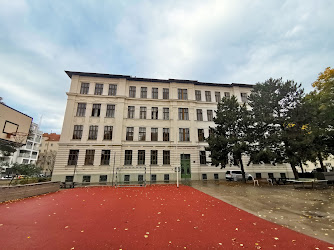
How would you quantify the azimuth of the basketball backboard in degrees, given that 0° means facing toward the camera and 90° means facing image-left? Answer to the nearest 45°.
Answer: approximately 315°

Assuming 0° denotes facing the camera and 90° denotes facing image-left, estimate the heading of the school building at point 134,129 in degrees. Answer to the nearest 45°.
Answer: approximately 0°

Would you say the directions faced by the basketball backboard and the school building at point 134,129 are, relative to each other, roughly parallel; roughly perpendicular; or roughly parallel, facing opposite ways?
roughly perpendicular

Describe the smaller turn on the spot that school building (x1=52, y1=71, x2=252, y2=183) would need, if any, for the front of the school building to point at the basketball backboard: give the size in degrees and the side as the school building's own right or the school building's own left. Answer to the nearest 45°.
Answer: approximately 45° to the school building's own right

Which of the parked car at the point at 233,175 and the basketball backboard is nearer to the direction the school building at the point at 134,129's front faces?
the basketball backboard

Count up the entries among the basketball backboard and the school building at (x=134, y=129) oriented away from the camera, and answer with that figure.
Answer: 0

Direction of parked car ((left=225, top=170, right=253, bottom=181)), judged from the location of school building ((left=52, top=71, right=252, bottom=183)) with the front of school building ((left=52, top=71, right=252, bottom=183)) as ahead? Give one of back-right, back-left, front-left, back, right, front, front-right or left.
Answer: left
